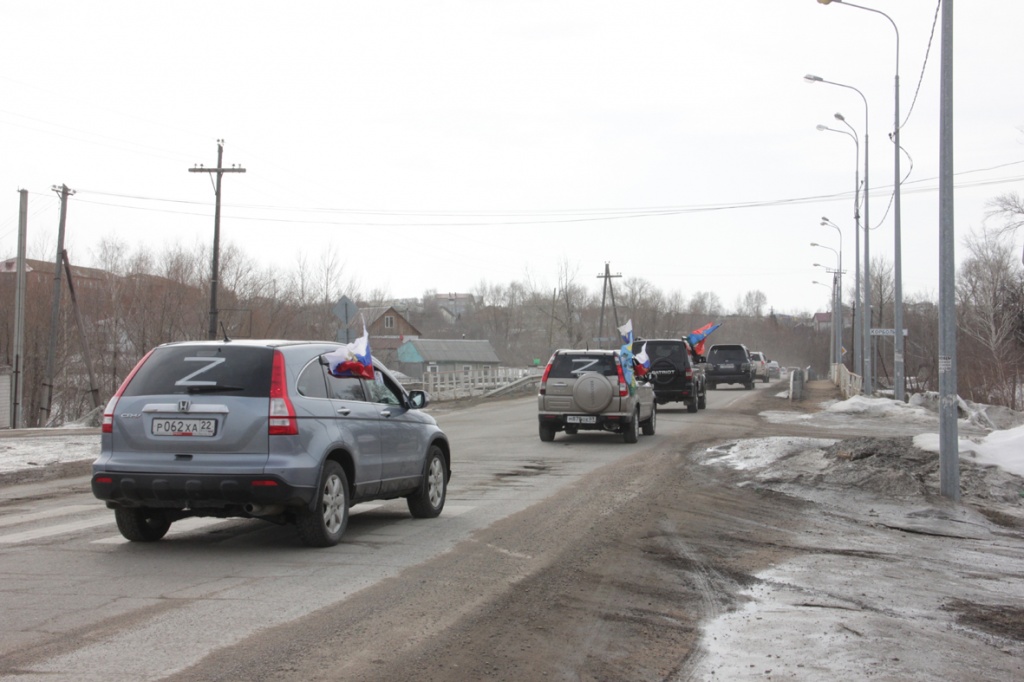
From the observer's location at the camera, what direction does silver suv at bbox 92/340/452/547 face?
facing away from the viewer and to the right of the viewer

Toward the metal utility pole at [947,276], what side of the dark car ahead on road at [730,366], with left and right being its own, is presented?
back

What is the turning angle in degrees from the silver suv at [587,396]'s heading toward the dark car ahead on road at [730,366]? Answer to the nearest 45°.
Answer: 0° — it already faces it

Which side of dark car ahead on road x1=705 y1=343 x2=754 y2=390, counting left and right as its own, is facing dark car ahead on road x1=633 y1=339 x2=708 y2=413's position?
back

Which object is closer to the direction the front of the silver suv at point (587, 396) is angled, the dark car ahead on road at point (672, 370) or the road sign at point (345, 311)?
the dark car ahead on road

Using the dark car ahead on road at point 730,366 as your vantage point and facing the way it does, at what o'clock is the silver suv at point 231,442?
The silver suv is roughly at 6 o'clock from the dark car ahead on road.

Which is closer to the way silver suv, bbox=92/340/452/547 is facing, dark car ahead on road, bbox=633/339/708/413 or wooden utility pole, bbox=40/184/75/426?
the dark car ahead on road

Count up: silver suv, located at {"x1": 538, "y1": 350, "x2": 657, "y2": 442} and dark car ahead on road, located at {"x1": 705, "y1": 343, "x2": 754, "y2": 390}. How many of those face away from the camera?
2

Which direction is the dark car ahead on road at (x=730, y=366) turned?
away from the camera

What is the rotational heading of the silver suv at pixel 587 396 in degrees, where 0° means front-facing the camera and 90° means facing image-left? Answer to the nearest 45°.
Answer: approximately 180°

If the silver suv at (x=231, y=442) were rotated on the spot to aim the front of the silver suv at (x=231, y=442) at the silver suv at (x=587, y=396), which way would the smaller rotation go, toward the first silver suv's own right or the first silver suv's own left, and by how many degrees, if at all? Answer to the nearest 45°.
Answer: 0° — it already faces it

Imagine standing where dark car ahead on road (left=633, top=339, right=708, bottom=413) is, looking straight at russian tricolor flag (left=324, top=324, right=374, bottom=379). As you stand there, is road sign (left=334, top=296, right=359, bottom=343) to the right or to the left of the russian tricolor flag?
right
